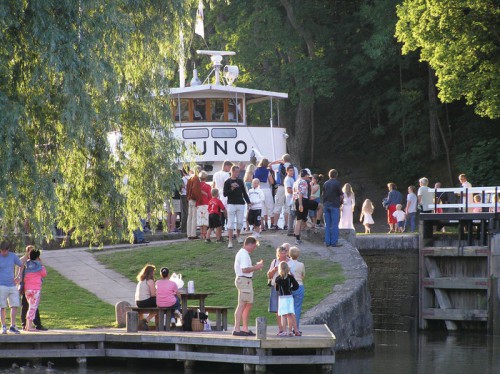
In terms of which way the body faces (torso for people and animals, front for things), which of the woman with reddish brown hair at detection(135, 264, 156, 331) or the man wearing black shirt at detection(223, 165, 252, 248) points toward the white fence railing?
the woman with reddish brown hair

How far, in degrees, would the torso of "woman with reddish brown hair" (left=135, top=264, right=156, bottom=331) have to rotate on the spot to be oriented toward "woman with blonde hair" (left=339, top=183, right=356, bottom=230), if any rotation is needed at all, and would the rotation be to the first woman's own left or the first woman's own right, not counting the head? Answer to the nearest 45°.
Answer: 0° — they already face them

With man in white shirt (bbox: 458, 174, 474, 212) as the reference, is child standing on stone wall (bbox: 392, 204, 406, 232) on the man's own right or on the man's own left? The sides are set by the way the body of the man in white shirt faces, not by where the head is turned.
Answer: on the man's own right

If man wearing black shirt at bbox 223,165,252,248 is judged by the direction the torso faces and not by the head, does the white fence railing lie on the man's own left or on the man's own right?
on the man's own left

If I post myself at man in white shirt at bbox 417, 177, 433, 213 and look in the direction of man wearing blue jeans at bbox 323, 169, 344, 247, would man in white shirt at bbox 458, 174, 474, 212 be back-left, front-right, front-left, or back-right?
back-left

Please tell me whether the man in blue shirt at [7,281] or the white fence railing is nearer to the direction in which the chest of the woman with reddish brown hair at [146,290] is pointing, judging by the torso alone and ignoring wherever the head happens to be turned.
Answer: the white fence railing

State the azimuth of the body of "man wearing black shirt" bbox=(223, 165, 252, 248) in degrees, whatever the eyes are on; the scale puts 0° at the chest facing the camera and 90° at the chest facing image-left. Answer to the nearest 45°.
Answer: approximately 0°

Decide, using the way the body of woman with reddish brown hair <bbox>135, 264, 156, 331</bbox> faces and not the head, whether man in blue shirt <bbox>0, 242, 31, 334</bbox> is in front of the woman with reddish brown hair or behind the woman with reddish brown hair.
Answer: behind
